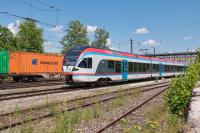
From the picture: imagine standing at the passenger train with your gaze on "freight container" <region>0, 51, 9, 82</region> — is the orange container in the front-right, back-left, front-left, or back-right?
front-right

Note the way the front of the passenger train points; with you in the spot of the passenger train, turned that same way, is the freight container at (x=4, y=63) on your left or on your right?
on your right
